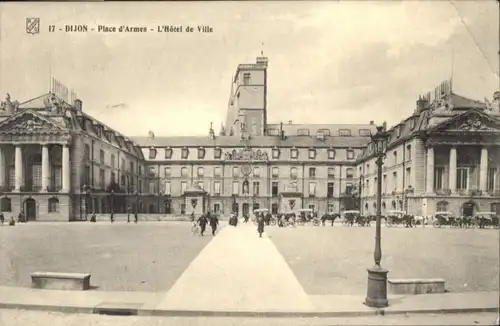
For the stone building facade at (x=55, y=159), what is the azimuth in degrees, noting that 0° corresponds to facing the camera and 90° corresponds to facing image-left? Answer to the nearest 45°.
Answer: approximately 0°

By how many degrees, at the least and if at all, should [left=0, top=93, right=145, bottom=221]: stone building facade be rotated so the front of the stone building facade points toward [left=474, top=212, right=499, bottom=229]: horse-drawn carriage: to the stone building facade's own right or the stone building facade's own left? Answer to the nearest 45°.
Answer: approximately 45° to the stone building facade's own left

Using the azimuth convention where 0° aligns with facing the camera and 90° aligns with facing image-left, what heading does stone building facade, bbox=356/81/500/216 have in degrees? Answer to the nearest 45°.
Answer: approximately 0°
